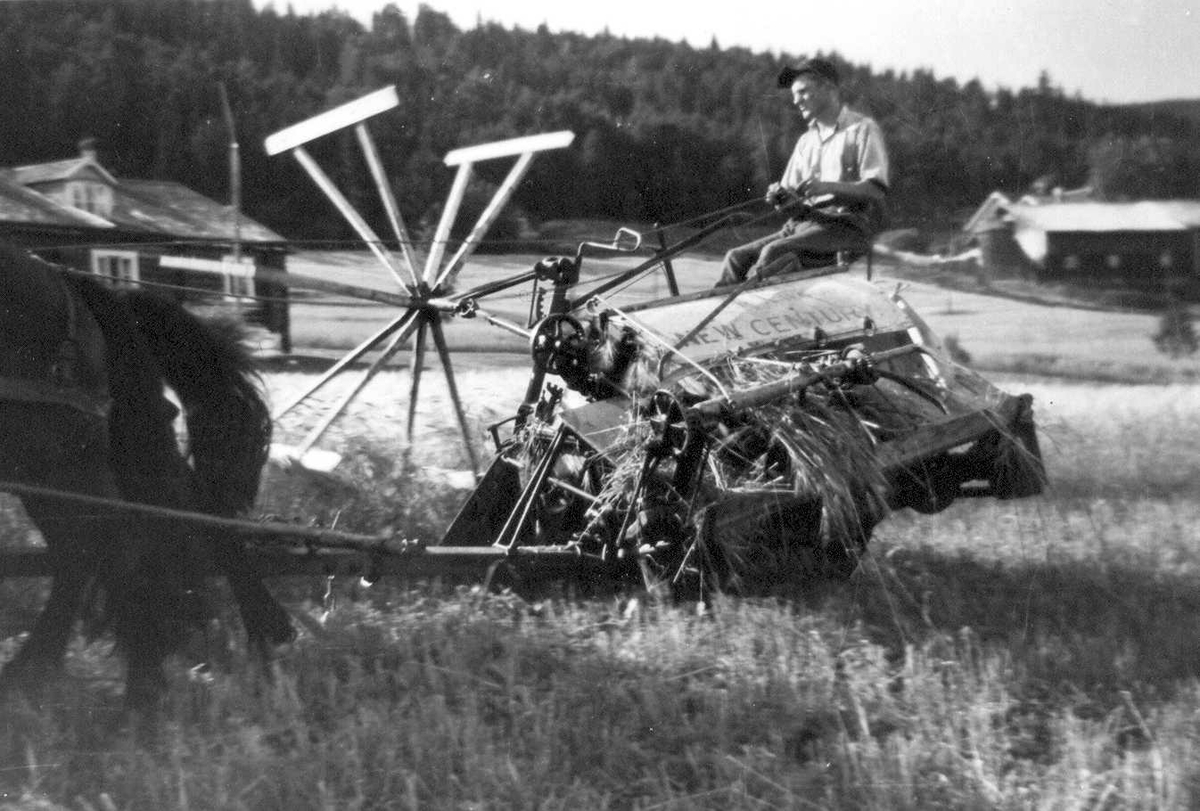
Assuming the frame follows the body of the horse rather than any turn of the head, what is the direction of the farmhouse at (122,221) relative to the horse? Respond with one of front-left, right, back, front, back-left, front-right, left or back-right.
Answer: right

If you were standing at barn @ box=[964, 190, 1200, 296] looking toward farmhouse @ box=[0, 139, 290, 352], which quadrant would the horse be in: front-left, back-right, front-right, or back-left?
front-left

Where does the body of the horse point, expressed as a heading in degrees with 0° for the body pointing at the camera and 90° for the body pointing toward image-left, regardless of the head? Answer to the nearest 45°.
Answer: approximately 90°
